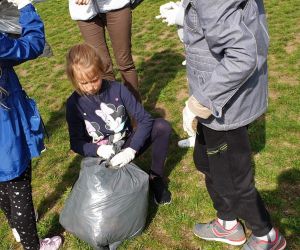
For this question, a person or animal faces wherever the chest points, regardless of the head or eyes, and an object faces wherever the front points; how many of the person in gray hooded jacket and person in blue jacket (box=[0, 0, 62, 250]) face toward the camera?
0

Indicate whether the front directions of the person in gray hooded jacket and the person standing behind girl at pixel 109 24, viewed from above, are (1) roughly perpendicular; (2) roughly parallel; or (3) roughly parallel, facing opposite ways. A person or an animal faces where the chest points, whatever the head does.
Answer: roughly perpendicular

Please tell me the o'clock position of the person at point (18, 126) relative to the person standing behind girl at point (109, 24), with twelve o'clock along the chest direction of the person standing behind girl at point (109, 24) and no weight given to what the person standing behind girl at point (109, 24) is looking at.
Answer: the person at point (18, 126) is roughly at 1 o'clock from the person standing behind girl at point (109, 24).

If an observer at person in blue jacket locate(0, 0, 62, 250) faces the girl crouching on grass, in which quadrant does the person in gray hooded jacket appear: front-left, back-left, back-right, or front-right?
front-right

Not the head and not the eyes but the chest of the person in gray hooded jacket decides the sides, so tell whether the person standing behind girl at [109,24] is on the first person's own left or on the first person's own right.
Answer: on the first person's own right

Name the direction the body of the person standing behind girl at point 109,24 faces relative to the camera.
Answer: toward the camera

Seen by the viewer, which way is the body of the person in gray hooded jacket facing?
to the viewer's left

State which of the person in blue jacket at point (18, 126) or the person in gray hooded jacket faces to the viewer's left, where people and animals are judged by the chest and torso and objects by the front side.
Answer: the person in gray hooded jacket

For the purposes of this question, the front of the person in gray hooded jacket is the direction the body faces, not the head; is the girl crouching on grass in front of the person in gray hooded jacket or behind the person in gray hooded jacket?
in front

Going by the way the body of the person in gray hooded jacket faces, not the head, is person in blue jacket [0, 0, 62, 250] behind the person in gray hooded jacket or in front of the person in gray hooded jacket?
in front

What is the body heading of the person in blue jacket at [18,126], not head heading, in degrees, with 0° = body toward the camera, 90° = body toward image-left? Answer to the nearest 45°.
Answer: approximately 270°
